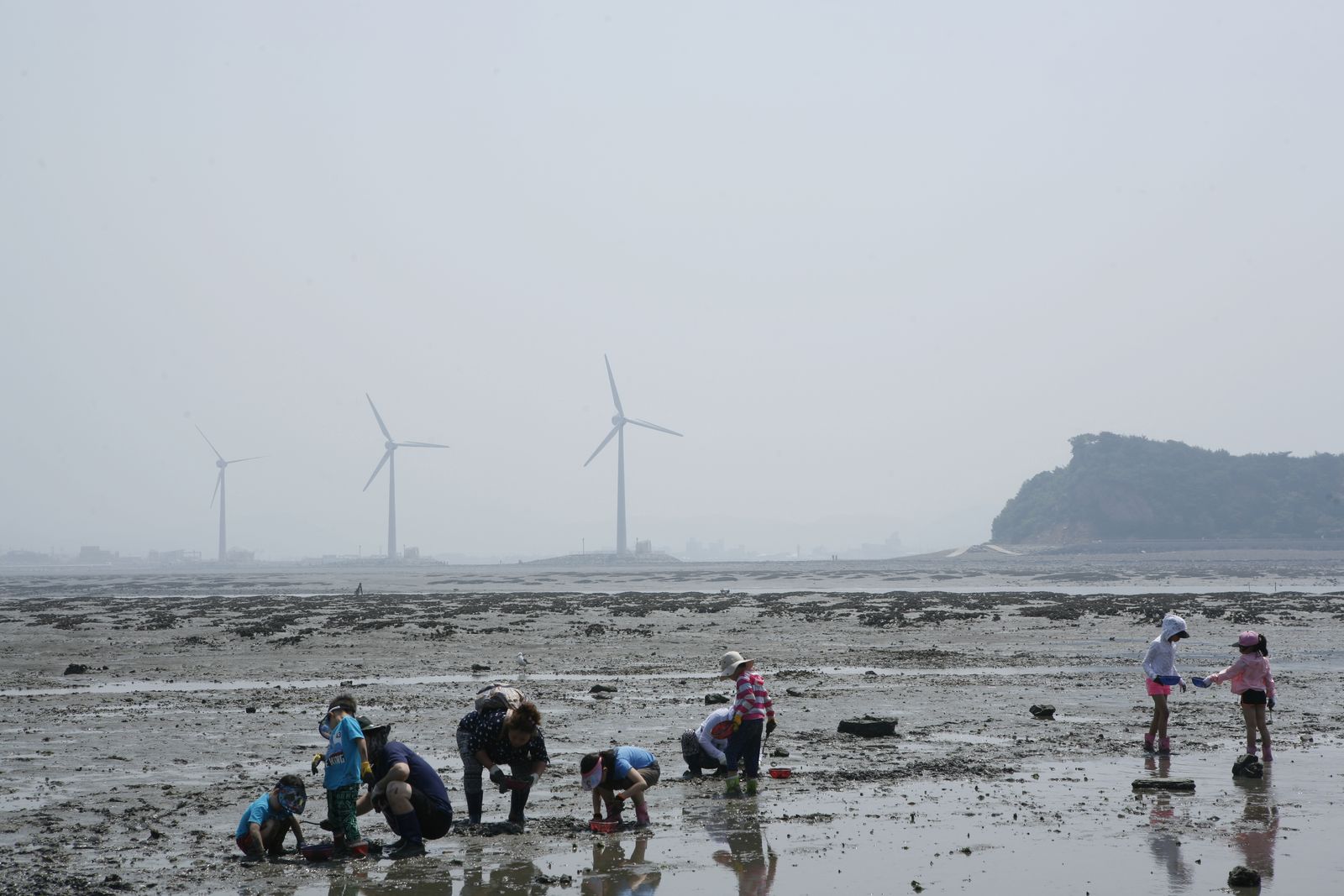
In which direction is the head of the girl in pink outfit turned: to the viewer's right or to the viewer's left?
to the viewer's left

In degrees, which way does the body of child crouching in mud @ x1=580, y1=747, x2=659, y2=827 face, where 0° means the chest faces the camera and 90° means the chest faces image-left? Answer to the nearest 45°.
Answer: approximately 45°

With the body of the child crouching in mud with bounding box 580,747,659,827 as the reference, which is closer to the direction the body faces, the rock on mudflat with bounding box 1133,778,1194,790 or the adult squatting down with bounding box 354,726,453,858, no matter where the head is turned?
the adult squatting down

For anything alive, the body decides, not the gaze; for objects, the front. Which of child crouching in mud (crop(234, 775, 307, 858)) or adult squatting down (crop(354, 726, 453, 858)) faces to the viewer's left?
the adult squatting down

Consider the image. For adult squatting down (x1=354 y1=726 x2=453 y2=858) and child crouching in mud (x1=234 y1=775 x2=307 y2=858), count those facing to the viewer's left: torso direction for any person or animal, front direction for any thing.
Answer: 1

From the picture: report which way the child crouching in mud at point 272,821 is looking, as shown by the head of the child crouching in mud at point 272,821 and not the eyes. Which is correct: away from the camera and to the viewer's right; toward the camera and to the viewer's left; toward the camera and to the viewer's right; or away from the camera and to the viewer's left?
toward the camera and to the viewer's right

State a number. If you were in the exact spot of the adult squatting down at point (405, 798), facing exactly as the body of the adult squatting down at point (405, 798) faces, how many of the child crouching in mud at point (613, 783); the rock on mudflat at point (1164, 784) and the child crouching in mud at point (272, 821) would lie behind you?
2

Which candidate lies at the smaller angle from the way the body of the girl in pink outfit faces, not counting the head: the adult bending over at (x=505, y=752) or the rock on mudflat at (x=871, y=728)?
the rock on mudflat

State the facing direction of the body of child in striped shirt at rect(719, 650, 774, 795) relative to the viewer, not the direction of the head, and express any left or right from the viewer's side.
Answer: facing away from the viewer and to the left of the viewer

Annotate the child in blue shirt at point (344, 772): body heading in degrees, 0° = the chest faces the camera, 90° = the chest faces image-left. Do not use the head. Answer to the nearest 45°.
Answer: approximately 45°

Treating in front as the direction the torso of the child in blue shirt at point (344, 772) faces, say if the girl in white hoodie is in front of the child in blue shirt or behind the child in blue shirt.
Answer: behind
